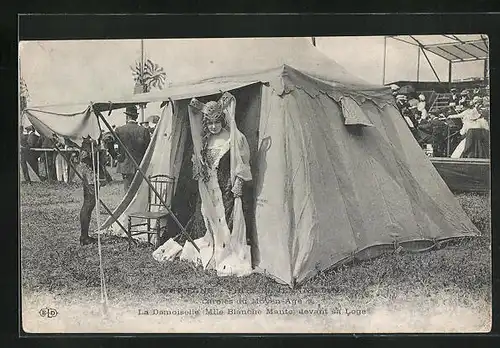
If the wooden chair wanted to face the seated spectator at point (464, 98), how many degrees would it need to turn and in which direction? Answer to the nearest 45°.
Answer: approximately 135° to its left

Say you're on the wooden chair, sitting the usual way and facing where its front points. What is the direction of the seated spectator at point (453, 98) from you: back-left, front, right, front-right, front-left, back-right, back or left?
back-left

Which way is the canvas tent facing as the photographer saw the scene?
facing the viewer and to the left of the viewer

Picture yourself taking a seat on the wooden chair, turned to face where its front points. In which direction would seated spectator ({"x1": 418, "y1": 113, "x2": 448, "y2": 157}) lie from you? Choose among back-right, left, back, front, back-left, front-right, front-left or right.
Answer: back-left

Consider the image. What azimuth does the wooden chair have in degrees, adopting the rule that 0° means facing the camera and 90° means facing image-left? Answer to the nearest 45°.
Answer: approximately 45°
